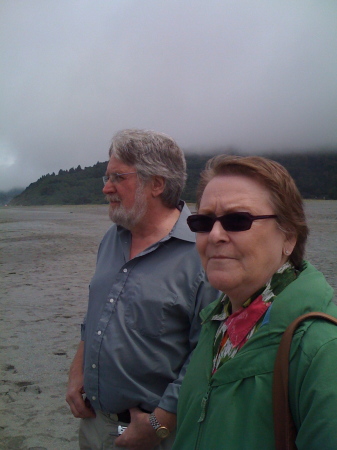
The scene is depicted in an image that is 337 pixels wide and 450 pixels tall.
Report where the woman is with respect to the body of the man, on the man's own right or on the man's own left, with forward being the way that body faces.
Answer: on the man's own left

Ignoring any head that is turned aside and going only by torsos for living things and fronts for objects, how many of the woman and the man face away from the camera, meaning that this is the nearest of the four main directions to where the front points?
0

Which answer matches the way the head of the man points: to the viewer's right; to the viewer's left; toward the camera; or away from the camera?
to the viewer's left

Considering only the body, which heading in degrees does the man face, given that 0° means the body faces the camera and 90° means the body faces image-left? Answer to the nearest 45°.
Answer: approximately 45°

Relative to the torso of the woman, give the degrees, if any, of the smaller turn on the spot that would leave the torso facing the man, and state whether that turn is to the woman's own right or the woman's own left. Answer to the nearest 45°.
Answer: approximately 90° to the woman's own right
